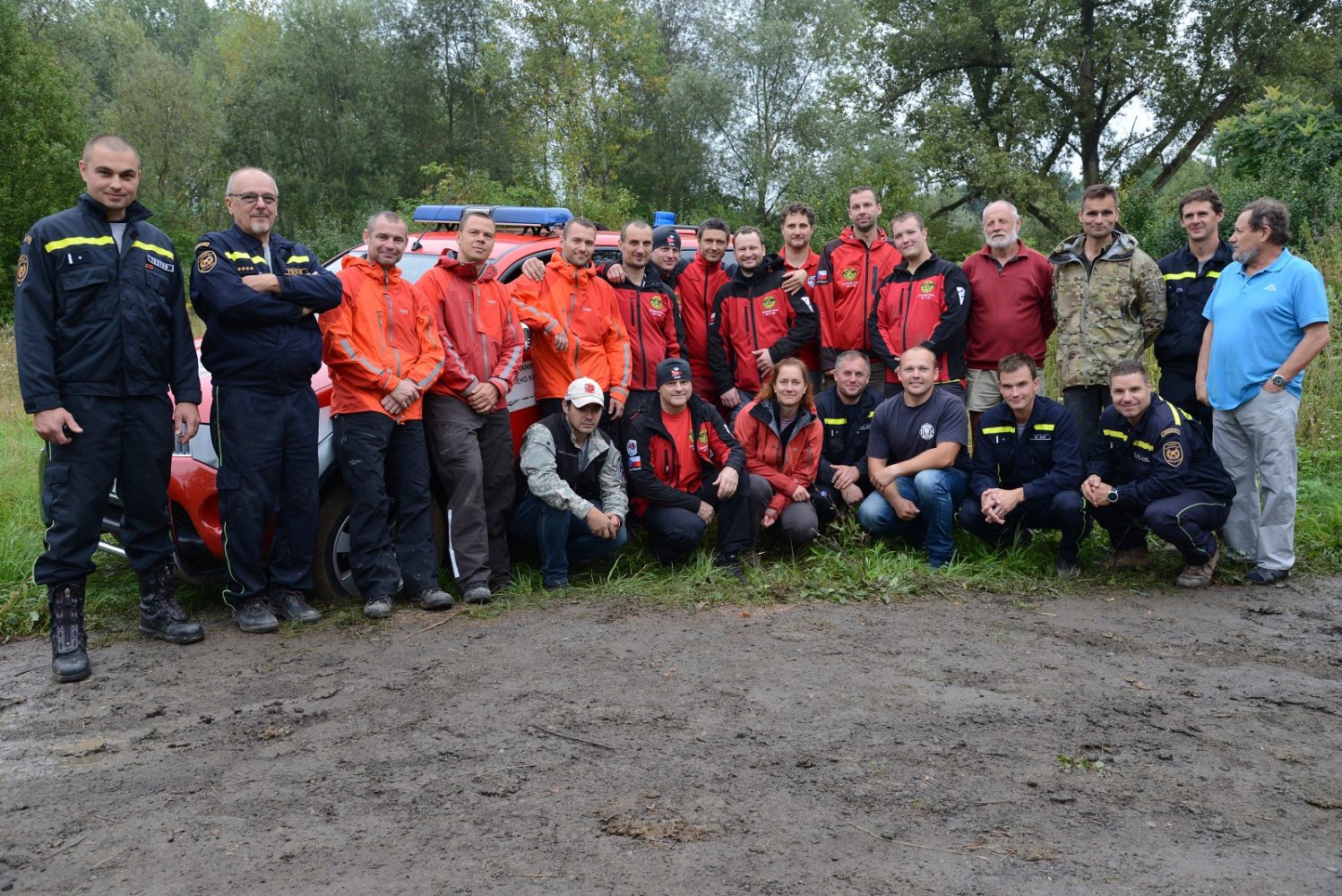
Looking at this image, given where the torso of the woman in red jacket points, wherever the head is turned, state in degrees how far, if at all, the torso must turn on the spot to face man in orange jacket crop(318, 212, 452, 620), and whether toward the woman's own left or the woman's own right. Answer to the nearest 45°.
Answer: approximately 45° to the woman's own right

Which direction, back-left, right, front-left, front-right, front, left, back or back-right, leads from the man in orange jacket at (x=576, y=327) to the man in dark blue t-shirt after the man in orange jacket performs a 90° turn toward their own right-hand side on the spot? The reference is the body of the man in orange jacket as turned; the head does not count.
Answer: back

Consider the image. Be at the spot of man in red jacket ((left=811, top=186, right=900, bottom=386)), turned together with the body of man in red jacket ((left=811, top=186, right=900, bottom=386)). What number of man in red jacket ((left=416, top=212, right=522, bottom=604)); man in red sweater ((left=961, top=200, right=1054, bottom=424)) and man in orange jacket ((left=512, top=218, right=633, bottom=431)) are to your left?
1

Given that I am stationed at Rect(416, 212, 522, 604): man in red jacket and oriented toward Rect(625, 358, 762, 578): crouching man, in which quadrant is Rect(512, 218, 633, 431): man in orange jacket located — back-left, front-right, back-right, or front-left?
front-left

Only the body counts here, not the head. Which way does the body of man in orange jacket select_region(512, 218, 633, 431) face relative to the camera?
toward the camera

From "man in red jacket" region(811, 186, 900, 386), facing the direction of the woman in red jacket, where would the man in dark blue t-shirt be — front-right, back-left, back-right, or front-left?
front-left

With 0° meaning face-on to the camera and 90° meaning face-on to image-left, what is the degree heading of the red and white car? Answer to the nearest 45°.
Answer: approximately 45°

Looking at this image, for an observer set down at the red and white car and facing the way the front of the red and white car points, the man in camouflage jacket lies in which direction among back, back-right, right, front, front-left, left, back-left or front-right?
back-left

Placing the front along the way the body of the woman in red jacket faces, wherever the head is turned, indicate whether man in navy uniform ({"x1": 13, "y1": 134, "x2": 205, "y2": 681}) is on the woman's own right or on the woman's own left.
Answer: on the woman's own right

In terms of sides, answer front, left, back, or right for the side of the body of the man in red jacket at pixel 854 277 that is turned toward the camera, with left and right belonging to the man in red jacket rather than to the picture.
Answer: front
